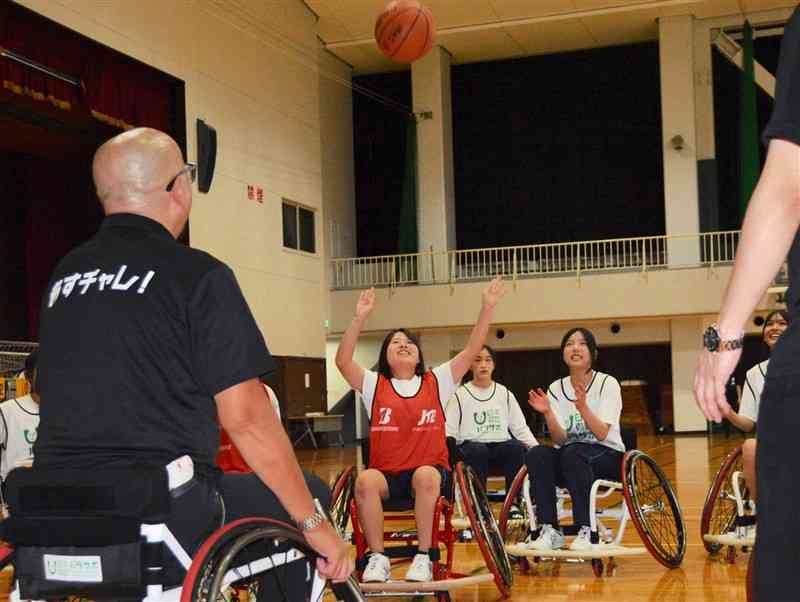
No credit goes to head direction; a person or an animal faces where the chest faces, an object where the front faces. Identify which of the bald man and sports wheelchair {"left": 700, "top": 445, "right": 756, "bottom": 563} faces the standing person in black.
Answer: the sports wheelchair

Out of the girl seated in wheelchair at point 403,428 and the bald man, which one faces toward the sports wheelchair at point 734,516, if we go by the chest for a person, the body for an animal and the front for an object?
the bald man

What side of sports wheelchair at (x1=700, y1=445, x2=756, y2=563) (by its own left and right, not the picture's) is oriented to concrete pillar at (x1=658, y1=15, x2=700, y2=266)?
back

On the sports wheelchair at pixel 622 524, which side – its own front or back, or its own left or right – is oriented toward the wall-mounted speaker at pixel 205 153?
right

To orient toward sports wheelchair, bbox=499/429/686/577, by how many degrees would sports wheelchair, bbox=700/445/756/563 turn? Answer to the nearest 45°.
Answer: approximately 45° to its right

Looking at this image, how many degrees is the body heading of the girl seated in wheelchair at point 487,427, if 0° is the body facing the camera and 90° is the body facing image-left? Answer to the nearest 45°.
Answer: approximately 0°

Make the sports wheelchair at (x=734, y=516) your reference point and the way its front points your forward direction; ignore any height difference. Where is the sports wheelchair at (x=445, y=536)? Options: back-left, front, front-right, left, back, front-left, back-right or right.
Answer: front-right

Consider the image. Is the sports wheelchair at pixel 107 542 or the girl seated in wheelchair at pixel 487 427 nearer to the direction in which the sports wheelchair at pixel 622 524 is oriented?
the sports wheelchair

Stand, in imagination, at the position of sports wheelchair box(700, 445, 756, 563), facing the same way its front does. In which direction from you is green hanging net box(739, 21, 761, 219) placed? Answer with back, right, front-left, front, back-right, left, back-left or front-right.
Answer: back

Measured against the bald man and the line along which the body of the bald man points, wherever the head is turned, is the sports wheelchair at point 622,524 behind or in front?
in front

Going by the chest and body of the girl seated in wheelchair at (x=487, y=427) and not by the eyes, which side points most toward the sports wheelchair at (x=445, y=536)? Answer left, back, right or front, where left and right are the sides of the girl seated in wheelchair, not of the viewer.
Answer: front

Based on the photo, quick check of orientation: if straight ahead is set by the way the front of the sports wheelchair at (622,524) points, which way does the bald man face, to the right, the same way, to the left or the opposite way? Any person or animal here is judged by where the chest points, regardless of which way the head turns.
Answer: the opposite way
